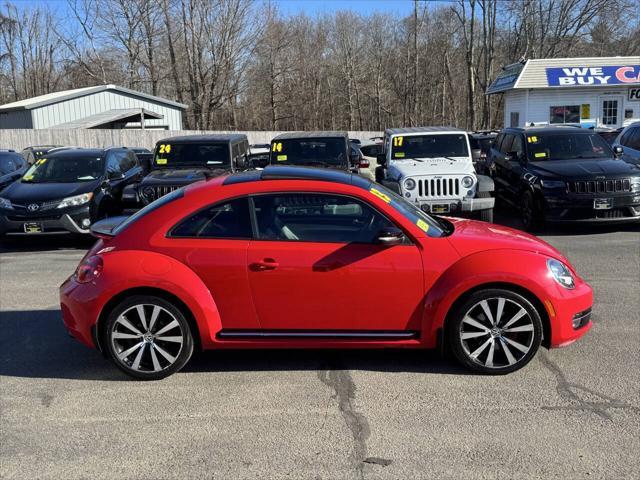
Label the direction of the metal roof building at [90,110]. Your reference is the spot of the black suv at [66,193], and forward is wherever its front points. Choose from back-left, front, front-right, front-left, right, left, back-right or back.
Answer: back-right

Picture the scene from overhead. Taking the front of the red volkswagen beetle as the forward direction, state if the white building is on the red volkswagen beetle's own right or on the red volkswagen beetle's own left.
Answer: on the red volkswagen beetle's own left

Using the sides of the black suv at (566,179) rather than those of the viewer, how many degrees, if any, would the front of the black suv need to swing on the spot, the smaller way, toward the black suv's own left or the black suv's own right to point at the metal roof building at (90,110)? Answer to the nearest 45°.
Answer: approximately 180°

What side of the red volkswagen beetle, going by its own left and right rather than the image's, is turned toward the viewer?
right

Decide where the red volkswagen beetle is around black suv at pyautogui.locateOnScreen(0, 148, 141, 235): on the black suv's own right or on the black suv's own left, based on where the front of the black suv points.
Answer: on the black suv's own left

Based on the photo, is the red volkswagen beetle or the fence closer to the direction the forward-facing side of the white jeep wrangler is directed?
the red volkswagen beetle

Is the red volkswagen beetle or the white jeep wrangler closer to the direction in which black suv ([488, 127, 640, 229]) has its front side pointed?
the red volkswagen beetle

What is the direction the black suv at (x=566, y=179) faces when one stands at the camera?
facing the viewer and to the right of the viewer

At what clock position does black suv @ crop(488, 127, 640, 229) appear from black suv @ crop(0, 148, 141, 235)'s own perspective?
black suv @ crop(488, 127, 640, 229) is roughly at 8 o'clock from black suv @ crop(0, 148, 141, 235).

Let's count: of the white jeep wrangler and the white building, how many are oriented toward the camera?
2
